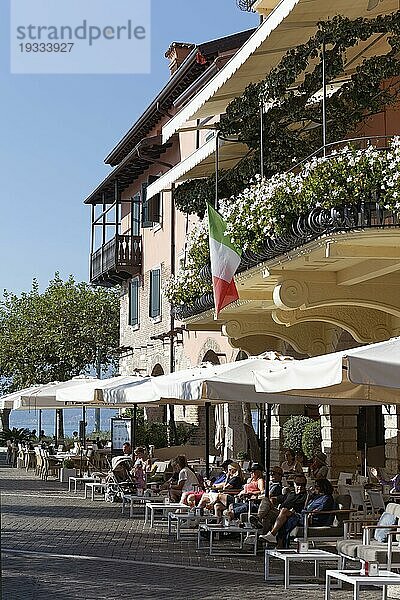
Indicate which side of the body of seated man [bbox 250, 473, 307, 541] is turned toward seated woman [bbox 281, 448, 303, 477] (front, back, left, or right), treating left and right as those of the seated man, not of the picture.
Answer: right

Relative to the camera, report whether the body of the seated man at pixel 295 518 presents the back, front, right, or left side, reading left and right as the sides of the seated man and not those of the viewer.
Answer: left

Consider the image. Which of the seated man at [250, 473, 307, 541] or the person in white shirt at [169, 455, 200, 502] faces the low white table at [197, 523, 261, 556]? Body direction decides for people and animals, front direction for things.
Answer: the seated man

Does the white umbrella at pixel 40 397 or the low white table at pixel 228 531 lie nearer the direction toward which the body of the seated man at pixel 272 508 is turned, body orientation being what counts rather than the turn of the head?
the low white table

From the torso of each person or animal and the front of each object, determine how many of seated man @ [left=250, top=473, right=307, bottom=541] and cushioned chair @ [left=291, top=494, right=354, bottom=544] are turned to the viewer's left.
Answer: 2

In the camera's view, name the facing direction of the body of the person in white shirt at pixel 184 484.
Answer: to the viewer's left

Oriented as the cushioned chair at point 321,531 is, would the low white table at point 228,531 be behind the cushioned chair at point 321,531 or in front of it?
in front

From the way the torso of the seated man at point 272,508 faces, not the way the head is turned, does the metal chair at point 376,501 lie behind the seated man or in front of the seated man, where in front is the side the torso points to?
behind

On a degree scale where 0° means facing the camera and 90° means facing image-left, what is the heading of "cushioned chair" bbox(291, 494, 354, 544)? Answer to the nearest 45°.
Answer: approximately 90°

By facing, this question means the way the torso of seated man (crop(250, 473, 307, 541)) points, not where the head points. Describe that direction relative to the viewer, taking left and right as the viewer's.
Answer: facing to the left of the viewer

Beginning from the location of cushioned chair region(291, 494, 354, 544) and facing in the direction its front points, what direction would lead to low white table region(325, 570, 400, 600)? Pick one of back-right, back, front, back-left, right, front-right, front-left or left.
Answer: left

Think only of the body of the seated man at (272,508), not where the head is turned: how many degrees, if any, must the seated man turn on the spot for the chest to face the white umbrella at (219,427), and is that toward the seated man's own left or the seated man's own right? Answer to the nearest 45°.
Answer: approximately 90° to the seated man's own right
